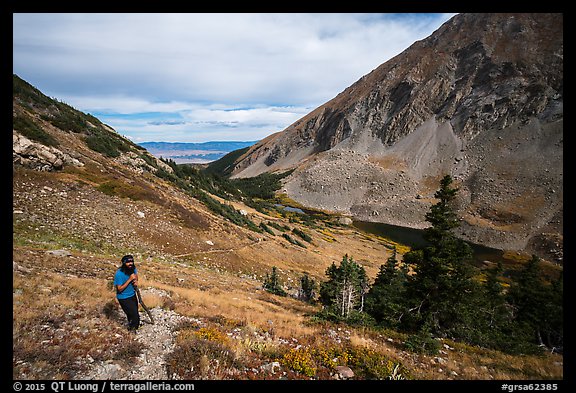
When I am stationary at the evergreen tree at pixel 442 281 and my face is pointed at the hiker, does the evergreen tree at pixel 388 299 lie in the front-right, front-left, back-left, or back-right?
front-right

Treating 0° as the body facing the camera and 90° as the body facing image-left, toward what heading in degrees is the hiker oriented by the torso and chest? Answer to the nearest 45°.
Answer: approximately 315°

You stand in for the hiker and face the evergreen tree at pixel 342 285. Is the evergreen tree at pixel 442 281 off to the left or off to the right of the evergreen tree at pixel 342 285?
right

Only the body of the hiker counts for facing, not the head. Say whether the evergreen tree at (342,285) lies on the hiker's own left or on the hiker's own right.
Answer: on the hiker's own left
